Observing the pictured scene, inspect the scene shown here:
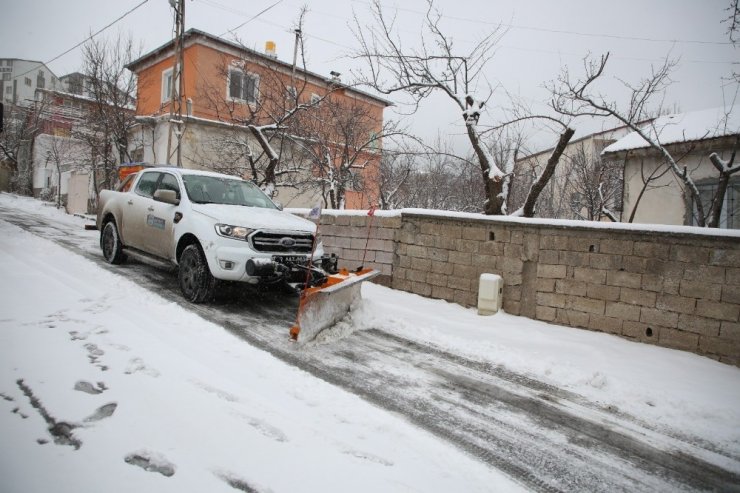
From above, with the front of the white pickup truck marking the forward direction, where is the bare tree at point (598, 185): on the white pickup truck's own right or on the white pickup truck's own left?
on the white pickup truck's own left

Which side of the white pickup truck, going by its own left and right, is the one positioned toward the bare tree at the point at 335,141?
left

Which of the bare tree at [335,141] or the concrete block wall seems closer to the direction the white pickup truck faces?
the concrete block wall

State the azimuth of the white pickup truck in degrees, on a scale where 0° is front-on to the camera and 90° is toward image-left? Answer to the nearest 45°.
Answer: approximately 315°

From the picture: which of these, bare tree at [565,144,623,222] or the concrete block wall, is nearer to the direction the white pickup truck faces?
the concrete block wall

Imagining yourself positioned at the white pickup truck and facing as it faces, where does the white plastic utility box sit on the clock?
The white plastic utility box is roughly at 11 o'clock from the white pickup truck.
